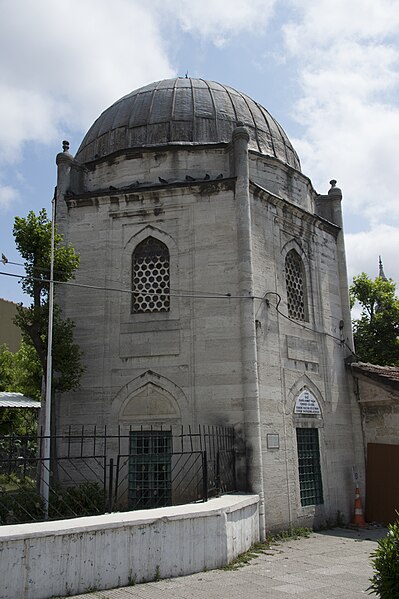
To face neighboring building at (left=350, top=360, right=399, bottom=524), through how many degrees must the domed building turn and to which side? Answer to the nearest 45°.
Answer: approximately 90° to its left

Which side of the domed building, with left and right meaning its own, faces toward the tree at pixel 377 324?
left

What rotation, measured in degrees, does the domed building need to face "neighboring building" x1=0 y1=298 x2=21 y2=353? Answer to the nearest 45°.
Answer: approximately 180°

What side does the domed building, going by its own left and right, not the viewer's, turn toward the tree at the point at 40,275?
right

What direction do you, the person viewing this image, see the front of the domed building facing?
facing the viewer and to the right of the viewer
